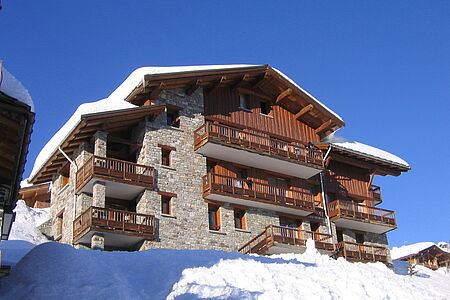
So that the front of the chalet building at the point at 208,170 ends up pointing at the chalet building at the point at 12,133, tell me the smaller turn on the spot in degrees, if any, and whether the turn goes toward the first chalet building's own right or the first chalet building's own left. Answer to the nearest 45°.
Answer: approximately 45° to the first chalet building's own right

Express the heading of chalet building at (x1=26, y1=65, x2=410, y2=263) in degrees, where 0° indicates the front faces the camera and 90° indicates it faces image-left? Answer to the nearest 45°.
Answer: approximately 315°
